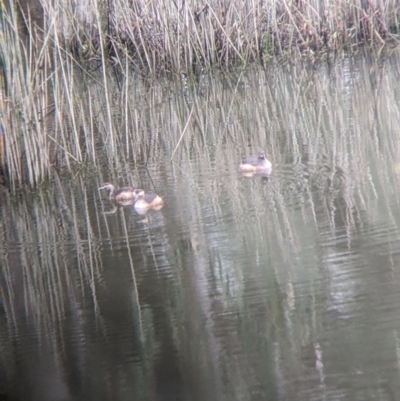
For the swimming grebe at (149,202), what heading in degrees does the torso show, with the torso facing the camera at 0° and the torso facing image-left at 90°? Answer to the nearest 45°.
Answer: approximately 90°

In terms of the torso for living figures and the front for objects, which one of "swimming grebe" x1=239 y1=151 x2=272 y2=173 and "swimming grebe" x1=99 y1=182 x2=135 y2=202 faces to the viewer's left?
"swimming grebe" x1=99 y1=182 x2=135 y2=202

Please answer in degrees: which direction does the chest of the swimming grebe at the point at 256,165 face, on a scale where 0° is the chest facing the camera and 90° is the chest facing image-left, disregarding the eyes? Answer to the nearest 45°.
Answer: approximately 270°

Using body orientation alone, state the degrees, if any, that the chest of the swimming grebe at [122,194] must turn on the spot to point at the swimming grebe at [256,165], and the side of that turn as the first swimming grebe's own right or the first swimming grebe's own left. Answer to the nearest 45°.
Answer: approximately 180°

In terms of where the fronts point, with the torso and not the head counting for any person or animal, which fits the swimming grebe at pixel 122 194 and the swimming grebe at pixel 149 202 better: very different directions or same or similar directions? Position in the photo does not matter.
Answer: same or similar directions

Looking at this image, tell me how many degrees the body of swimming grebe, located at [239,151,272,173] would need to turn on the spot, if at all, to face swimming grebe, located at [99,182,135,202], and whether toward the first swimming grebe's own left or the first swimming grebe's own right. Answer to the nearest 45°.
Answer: approximately 180°

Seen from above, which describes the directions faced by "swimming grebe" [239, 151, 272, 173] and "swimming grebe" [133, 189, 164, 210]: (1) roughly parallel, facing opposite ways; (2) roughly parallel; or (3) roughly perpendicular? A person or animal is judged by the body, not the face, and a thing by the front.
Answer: roughly parallel, facing opposite ways

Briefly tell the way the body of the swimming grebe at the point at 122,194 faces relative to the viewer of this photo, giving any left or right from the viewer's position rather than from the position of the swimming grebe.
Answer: facing to the left of the viewer

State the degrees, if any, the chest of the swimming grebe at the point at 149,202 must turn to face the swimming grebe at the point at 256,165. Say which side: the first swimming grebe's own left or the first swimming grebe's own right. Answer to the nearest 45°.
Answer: approximately 135° to the first swimming grebe's own right

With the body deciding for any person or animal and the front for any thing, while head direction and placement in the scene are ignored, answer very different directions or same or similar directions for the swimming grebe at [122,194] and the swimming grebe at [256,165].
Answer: very different directions
